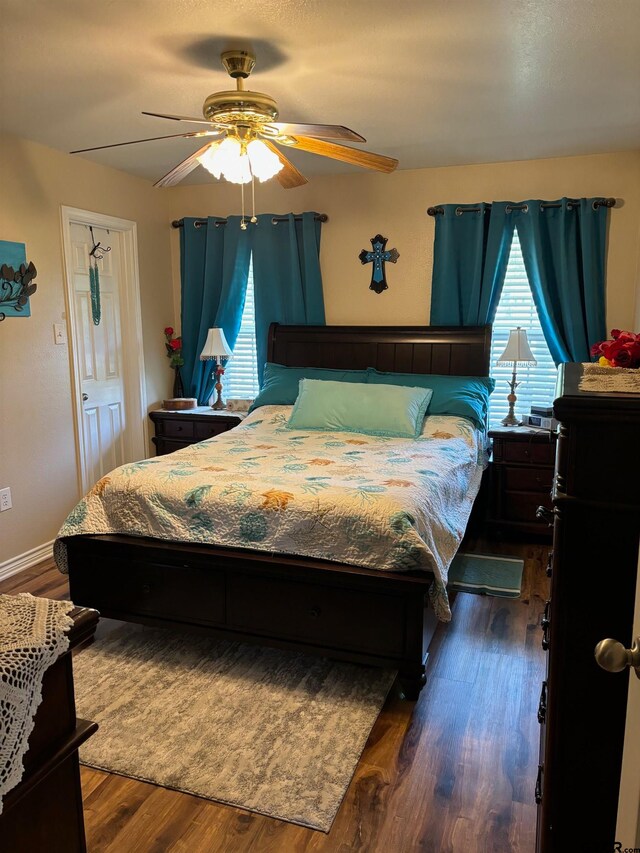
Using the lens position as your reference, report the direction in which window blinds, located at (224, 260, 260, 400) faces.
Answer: facing the viewer

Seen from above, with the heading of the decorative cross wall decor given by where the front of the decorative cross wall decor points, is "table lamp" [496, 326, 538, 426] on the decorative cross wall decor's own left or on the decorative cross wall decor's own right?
on the decorative cross wall decor's own left

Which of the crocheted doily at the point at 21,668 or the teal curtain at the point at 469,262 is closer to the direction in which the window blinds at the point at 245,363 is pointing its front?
the crocheted doily

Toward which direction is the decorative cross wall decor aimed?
toward the camera

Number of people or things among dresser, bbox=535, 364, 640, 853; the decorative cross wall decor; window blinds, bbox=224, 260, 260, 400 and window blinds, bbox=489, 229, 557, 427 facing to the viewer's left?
1

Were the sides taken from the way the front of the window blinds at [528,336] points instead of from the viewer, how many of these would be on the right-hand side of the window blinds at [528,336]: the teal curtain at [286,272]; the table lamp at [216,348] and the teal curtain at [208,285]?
3

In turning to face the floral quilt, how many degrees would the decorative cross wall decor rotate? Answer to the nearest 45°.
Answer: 0° — it already faces it

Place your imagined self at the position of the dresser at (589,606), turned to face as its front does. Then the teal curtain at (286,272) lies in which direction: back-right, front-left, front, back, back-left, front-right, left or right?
front-right

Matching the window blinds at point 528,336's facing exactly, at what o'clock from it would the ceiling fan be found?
The ceiling fan is roughly at 1 o'clock from the window blinds.

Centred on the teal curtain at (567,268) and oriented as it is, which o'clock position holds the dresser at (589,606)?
The dresser is roughly at 12 o'clock from the teal curtain.

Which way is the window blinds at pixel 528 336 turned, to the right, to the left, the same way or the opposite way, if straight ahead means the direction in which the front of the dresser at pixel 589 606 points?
to the left

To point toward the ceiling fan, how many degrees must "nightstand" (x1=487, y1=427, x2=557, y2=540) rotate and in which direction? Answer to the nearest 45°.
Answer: approximately 45° to its right

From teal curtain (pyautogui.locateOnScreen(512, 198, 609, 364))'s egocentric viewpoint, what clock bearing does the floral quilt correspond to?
The floral quilt is roughly at 1 o'clock from the teal curtain.

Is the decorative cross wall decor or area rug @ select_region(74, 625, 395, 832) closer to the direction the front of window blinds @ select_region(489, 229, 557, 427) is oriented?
the area rug
